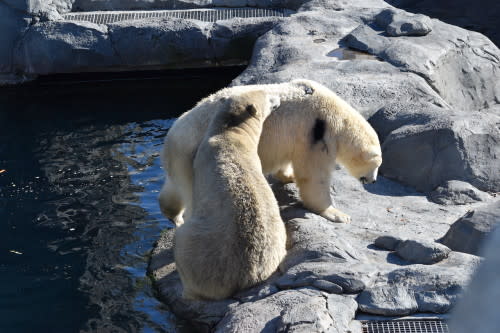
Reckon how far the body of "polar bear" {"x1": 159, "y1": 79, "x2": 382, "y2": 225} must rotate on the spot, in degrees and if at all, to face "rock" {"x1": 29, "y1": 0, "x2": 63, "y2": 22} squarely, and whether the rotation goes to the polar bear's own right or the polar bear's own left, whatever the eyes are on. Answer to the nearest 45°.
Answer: approximately 135° to the polar bear's own left

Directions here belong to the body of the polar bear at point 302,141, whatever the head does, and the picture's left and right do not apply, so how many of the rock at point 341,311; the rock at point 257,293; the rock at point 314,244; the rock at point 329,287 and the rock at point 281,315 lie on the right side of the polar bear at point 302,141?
5

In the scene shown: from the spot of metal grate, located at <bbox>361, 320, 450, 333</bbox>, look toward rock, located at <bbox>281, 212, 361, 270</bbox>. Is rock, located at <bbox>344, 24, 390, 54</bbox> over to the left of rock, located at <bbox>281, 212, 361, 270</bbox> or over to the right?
right

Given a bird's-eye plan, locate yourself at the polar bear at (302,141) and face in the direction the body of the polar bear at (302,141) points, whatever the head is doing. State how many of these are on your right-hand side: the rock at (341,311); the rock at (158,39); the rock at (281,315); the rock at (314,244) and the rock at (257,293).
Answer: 4

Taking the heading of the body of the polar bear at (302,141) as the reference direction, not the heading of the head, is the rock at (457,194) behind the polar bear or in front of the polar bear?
in front

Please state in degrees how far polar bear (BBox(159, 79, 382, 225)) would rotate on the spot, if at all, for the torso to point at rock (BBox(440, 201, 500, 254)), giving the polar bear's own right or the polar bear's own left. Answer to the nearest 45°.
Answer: approximately 45° to the polar bear's own right

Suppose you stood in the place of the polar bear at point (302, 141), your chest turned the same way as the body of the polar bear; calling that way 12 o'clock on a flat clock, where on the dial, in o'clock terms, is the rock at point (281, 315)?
The rock is roughly at 3 o'clock from the polar bear.

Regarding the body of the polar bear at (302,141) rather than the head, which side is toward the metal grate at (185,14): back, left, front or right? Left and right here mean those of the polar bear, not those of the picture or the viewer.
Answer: left

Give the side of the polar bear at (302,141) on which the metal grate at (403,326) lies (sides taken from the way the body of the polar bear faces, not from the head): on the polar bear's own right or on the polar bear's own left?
on the polar bear's own right

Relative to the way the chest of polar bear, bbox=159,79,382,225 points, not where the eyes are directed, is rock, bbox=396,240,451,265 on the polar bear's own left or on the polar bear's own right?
on the polar bear's own right

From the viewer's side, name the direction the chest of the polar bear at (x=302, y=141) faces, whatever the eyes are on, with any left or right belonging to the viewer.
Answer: facing to the right of the viewer

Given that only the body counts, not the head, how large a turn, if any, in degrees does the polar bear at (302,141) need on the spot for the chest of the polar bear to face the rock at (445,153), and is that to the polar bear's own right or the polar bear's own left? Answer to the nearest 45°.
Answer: approximately 45° to the polar bear's own left

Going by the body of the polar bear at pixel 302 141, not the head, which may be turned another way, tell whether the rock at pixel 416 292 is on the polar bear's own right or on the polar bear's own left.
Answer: on the polar bear's own right

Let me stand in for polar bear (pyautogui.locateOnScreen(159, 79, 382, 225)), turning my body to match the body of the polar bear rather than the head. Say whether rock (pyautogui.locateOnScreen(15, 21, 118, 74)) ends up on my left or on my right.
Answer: on my left

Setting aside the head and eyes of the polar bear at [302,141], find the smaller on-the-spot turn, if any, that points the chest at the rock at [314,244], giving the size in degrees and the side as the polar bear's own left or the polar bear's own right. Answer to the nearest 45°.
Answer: approximately 90° to the polar bear's own right

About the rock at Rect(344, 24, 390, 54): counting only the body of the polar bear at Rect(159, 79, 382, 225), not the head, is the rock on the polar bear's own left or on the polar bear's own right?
on the polar bear's own left
